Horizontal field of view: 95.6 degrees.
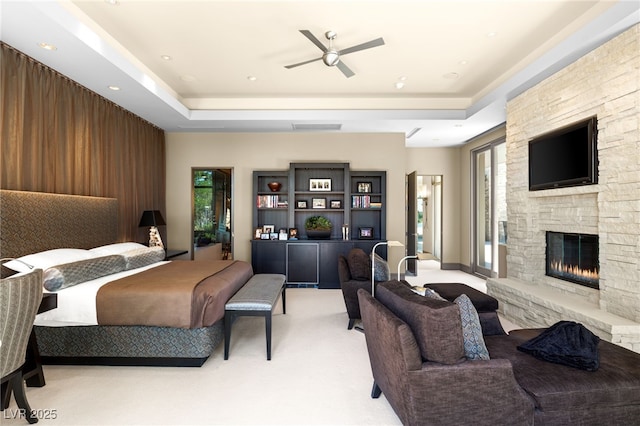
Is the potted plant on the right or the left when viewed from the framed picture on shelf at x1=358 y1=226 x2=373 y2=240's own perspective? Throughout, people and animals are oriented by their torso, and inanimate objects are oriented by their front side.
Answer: on its right

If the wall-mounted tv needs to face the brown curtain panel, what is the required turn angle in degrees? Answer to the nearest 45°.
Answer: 0° — it already faces it

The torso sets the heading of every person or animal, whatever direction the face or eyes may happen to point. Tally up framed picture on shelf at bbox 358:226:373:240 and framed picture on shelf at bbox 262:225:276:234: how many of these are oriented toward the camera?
2

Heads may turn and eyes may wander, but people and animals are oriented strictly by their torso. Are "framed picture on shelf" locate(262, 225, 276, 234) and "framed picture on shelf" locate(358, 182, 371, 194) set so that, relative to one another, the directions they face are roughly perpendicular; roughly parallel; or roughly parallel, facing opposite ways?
roughly parallel

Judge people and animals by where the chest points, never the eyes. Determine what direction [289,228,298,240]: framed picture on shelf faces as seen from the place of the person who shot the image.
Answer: facing the viewer

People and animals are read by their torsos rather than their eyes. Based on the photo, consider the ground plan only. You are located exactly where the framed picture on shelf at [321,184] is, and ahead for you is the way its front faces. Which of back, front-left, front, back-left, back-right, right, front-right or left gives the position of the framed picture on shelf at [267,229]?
right

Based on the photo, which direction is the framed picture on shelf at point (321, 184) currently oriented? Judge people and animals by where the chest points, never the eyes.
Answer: toward the camera

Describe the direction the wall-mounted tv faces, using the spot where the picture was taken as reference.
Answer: facing the viewer and to the left of the viewer

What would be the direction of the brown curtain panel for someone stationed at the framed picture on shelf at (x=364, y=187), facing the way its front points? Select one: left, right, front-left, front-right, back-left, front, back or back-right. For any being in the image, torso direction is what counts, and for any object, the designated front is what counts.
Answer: front-right

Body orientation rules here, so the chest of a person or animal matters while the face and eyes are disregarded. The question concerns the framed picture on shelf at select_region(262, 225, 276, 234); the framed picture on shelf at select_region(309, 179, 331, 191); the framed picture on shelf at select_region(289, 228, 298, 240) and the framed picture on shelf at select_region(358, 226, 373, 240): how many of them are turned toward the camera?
4

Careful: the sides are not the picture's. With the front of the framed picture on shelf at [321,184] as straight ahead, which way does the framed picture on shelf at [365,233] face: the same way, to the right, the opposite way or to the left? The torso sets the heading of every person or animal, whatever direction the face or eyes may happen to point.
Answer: the same way

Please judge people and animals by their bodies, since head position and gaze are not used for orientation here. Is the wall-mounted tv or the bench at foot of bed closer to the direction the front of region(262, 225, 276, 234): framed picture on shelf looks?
the bench at foot of bed

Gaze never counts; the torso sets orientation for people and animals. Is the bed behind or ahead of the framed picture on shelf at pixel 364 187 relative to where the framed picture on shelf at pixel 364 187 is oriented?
ahead

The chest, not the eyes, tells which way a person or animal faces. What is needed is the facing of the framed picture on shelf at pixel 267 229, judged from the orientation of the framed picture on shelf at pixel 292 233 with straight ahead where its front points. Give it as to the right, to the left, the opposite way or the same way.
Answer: the same way

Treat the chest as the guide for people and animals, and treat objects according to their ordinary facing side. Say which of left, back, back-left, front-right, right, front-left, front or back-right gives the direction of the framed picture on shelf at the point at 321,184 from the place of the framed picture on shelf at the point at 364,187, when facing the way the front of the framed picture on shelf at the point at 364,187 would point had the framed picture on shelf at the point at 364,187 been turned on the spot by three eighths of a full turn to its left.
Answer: back-left

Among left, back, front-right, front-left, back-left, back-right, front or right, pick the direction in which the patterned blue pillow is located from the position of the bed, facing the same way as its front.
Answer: front

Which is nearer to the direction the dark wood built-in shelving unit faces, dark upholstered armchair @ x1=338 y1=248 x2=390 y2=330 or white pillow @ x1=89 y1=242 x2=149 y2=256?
the dark upholstered armchair
